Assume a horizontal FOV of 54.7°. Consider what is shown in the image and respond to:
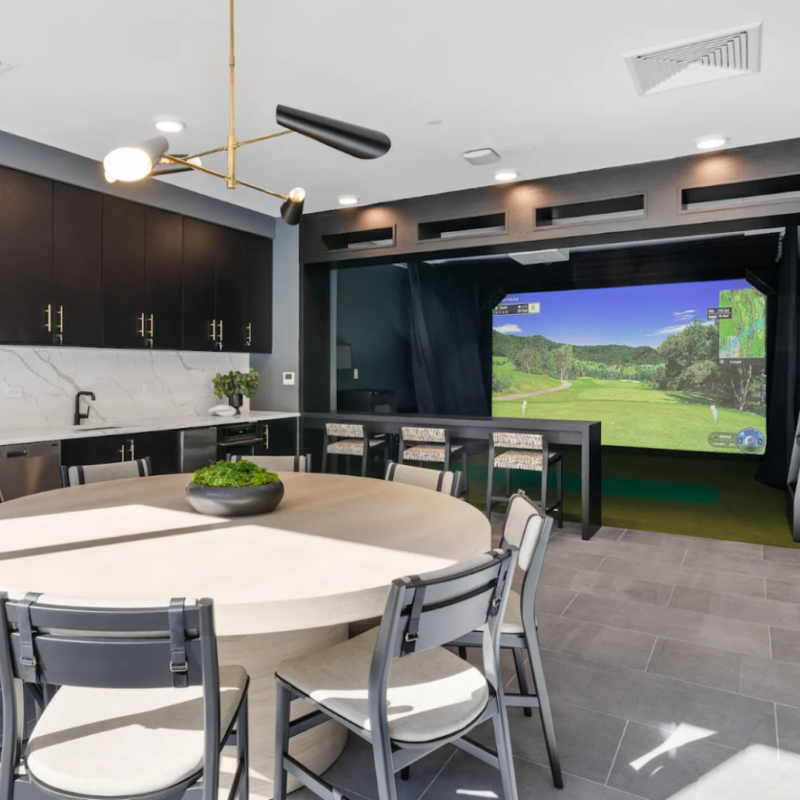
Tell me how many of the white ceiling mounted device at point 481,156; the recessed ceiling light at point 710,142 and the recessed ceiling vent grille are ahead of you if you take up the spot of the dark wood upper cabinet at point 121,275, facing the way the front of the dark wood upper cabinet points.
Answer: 3

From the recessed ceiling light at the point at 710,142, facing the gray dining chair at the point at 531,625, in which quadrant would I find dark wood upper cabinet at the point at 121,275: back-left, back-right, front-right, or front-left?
front-right

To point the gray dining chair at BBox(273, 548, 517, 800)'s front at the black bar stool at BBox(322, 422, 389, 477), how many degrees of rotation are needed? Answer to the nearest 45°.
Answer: approximately 45° to its right

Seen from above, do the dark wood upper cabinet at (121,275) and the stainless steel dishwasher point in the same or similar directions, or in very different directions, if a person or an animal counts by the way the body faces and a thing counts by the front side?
same or similar directions

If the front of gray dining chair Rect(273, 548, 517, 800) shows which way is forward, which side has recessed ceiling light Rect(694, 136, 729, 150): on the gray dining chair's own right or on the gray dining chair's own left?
on the gray dining chair's own right

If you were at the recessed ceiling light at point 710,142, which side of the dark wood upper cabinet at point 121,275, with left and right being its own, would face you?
front

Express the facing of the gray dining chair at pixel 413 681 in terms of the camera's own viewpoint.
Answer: facing away from the viewer and to the left of the viewer

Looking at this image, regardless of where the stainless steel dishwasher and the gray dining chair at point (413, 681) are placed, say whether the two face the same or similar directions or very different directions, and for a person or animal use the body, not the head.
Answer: very different directions

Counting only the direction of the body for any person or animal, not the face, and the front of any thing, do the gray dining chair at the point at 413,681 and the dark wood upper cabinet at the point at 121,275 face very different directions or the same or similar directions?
very different directions

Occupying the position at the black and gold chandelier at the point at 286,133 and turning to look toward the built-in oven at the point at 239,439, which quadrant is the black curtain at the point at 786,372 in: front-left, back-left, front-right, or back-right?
front-right

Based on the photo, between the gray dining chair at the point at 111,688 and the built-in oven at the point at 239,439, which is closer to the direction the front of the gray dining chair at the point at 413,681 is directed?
the built-in oven

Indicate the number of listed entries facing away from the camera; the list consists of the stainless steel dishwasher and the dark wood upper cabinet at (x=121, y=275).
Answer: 0

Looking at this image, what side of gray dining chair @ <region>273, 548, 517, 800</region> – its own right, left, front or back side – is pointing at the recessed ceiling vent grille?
right

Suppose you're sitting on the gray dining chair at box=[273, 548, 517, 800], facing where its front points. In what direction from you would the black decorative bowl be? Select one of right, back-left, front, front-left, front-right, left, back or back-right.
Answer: front

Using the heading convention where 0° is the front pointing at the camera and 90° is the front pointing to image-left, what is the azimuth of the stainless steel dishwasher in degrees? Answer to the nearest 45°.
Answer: approximately 315°

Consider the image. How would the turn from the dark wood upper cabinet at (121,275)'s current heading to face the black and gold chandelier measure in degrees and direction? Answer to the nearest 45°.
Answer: approximately 45° to its right
